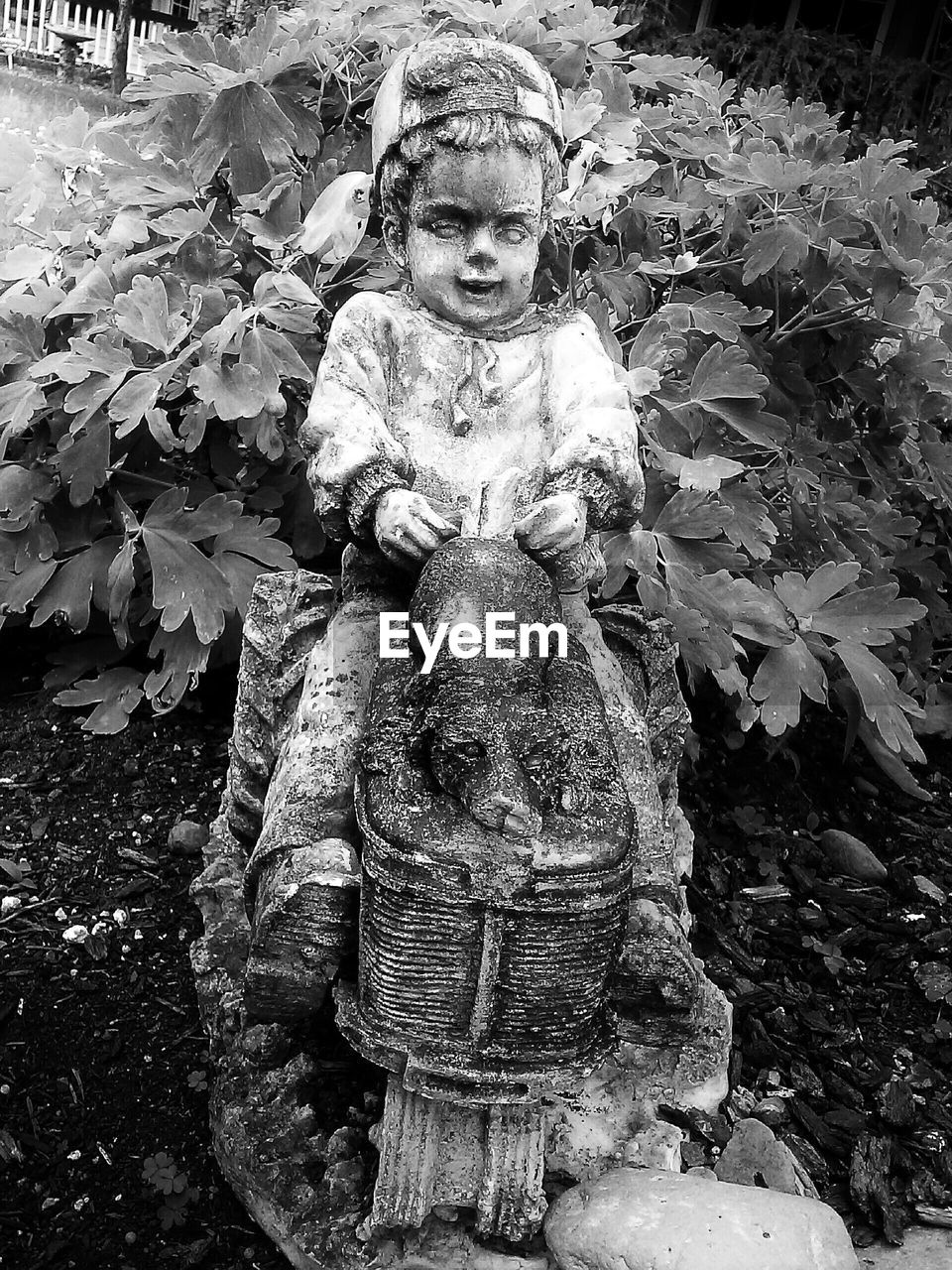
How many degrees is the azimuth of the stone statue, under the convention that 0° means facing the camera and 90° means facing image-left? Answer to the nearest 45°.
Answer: approximately 0°

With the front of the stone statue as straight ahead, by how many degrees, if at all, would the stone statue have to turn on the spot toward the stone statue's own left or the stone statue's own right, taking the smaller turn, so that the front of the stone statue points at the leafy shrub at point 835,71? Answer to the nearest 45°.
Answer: approximately 180°

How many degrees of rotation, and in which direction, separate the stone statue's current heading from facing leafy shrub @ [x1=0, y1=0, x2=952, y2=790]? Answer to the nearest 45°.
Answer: approximately 180°

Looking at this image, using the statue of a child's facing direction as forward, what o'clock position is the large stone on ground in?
The large stone on ground is roughly at 11 o'clock from the statue of a child.

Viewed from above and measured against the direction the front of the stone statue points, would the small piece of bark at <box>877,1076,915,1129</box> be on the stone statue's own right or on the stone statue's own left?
on the stone statue's own left
